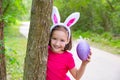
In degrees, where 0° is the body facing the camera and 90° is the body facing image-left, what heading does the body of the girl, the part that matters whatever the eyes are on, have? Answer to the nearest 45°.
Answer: approximately 0°

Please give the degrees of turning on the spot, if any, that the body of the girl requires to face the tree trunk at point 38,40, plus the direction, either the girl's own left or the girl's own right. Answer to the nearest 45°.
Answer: approximately 45° to the girl's own right
